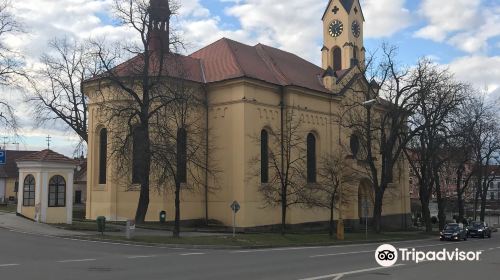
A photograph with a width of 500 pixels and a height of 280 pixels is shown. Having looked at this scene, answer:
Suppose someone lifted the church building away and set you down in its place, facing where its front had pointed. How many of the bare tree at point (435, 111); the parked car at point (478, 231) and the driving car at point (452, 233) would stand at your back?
0

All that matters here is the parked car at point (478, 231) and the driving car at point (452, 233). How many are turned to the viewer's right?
0

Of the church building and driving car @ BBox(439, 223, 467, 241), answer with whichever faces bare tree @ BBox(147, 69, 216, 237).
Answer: the driving car

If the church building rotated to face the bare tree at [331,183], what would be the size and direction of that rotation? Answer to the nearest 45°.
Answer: approximately 45° to its right

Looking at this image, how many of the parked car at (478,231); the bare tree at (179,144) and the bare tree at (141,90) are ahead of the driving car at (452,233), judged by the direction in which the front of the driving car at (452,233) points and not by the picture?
2

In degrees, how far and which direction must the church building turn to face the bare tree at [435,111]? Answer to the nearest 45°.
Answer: approximately 45° to its right

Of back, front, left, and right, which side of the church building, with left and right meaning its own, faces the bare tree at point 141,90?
back

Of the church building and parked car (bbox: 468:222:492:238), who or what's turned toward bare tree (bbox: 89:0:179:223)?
the parked car

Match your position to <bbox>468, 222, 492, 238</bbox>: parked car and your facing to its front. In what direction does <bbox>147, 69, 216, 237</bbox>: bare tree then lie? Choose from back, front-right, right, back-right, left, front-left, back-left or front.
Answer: front

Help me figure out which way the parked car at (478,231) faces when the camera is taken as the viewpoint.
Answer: facing the viewer and to the left of the viewer

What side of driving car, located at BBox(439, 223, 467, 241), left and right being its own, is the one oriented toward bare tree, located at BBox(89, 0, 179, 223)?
front

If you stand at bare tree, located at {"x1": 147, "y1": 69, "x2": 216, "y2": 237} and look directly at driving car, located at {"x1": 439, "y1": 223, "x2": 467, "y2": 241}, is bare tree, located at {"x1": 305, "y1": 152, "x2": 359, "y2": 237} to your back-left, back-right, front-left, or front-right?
front-left

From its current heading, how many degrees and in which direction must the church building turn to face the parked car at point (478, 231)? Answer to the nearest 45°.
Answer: approximately 45° to its right

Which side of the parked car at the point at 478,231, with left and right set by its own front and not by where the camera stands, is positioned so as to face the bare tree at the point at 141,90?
front

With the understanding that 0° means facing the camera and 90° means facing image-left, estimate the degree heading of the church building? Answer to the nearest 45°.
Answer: approximately 225°

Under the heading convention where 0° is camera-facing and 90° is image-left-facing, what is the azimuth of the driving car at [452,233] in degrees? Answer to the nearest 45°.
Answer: approximately 45°

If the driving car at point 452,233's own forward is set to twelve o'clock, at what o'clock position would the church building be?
The church building is roughly at 1 o'clock from the driving car.
